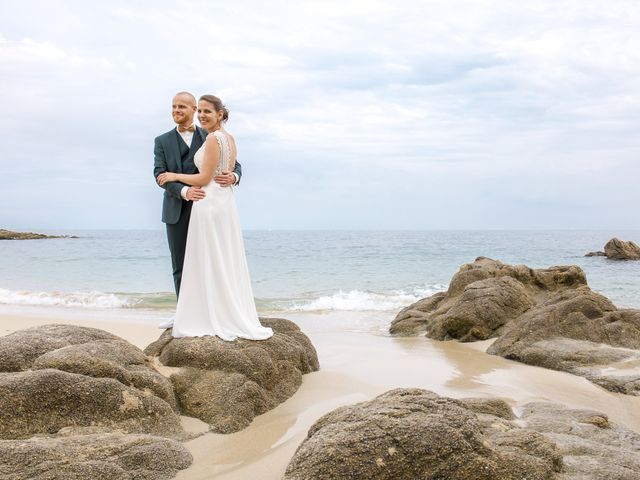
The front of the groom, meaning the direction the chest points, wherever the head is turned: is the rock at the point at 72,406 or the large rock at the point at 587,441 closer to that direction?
the large rock

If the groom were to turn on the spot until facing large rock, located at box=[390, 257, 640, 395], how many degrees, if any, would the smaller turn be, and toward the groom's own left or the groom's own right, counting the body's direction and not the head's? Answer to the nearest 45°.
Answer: approximately 45° to the groom's own left

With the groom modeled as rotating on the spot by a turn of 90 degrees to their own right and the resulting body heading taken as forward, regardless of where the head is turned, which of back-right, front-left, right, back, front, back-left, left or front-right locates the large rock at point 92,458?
front-left

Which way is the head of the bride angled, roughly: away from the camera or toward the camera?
toward the camera

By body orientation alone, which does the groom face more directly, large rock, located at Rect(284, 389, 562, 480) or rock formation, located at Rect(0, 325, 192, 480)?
the large rock

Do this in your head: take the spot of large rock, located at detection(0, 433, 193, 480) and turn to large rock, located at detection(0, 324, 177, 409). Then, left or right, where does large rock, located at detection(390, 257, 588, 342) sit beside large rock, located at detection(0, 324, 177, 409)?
right

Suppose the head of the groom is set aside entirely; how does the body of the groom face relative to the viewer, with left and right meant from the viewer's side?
facing the viewer and to the right of the viewer

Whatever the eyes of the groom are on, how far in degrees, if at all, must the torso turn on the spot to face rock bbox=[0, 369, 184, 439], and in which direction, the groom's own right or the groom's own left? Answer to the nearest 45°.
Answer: approximately 45° to the groom's own right

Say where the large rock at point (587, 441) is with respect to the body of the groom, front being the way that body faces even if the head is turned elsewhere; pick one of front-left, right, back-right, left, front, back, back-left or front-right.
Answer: front
